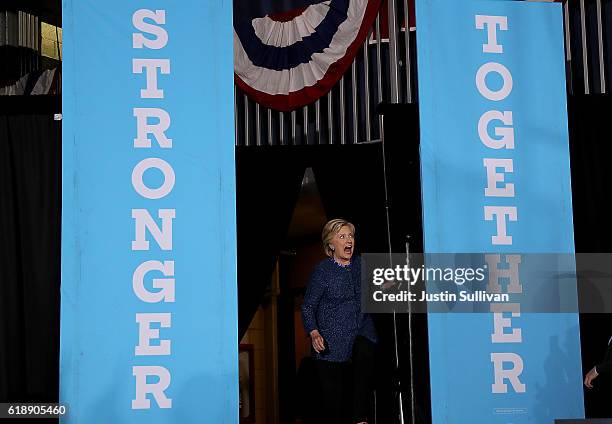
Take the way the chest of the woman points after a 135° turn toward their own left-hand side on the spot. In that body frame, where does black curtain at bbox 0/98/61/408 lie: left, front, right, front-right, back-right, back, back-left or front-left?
left

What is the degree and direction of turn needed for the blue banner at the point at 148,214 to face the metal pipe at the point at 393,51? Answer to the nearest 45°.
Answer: approximately 135° to its left

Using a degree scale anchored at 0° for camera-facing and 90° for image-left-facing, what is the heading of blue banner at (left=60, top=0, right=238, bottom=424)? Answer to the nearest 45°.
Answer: approximately 0°

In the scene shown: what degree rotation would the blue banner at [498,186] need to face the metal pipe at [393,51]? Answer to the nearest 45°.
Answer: approximately 135° to its right

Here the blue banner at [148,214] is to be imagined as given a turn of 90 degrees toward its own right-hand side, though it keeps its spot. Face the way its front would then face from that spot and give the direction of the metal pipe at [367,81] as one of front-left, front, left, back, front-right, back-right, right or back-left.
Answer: back-right

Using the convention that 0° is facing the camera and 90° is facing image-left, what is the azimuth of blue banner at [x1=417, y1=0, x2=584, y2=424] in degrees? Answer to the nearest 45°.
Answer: approximately 0°

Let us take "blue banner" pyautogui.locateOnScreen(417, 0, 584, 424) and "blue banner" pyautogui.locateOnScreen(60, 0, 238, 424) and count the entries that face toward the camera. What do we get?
2

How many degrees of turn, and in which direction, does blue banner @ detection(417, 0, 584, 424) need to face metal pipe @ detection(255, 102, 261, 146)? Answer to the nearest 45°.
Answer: approximately 135° to its right

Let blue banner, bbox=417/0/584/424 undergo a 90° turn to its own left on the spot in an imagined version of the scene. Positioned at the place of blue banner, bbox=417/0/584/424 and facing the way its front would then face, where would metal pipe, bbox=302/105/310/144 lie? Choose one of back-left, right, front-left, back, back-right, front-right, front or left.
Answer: back-left
